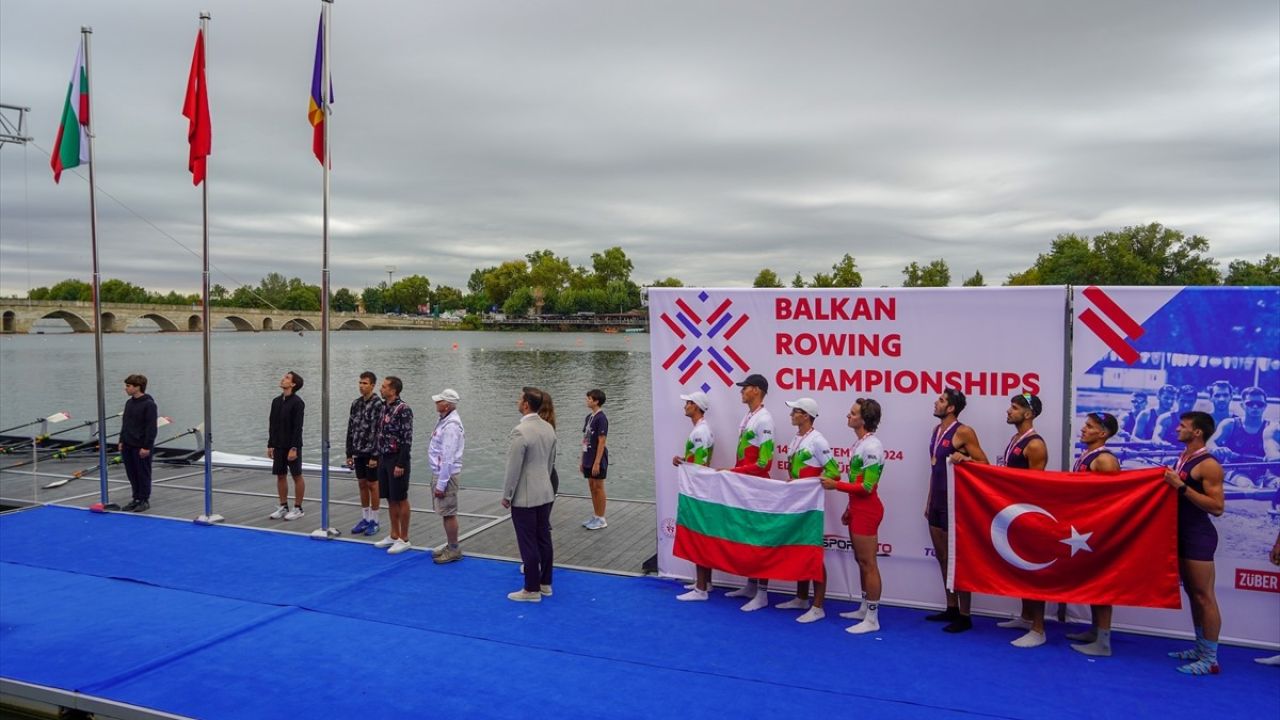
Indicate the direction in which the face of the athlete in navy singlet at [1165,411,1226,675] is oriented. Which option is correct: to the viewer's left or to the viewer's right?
to the viewer's left

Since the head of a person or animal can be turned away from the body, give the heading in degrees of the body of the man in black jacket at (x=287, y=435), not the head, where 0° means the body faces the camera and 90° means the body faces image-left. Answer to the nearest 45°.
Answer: approximately 45°

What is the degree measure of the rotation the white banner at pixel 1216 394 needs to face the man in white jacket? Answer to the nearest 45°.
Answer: approximately 45° to its right

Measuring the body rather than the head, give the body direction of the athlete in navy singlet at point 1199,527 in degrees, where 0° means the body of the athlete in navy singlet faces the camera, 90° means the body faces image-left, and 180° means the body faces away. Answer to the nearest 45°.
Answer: approximately 90°

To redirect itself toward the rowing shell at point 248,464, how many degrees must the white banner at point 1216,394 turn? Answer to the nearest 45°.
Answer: approximately 45° to its right

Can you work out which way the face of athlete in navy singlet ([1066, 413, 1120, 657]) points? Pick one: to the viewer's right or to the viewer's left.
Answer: to the viewer's left

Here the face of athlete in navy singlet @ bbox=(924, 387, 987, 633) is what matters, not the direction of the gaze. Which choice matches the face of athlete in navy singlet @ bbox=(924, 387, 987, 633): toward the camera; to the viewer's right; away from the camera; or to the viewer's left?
to the viewer's left
